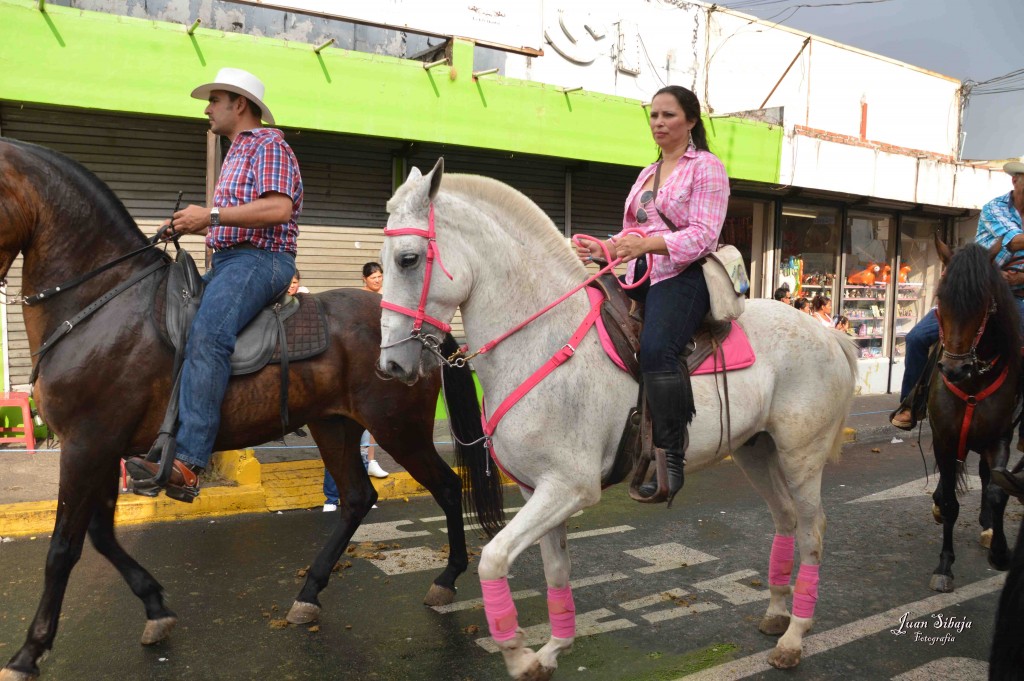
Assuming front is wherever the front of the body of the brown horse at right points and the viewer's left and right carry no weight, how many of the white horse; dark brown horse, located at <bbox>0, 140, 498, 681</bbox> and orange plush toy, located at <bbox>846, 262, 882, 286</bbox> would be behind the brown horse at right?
1

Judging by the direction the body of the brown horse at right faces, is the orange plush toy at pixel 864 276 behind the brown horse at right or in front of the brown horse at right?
behind

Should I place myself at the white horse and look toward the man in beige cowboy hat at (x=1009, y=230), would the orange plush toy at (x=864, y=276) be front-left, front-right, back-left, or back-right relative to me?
front-left

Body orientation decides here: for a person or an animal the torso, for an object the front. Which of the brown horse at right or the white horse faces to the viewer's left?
the white horse

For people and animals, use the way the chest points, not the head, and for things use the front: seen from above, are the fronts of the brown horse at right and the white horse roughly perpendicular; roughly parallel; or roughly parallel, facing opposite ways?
roughly perpendicular

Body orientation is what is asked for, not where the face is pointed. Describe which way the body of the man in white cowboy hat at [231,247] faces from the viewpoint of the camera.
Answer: to the viewer's left

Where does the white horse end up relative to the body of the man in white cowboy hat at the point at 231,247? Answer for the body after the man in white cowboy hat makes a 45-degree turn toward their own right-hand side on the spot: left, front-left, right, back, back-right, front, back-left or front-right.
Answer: back

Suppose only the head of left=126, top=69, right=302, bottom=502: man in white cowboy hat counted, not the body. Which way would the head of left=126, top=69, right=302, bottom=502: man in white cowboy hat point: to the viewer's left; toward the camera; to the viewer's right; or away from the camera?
to the viewer's left

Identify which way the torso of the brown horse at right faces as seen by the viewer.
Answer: toward the camera

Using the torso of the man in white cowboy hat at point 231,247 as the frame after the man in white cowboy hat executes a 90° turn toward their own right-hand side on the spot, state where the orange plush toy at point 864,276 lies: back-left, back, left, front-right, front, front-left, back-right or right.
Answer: front-right

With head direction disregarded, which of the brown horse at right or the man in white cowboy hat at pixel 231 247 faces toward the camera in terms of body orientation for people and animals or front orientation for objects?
the brown horse at right

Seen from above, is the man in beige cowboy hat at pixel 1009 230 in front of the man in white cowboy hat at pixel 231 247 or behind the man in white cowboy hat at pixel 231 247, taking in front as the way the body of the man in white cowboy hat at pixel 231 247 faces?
behind

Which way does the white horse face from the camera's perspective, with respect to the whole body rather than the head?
to the viewer's left

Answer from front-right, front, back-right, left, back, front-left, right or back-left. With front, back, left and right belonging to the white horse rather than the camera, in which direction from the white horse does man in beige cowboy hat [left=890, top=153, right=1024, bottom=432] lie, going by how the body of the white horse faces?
back-right

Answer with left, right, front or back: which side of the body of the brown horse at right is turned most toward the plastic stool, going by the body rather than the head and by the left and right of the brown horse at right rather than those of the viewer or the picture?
right

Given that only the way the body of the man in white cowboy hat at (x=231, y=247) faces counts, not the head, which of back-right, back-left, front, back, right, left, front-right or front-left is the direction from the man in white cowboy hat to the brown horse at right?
back

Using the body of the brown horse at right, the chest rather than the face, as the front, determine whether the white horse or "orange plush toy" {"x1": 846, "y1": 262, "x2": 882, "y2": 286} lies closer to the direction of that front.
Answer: the white horse
